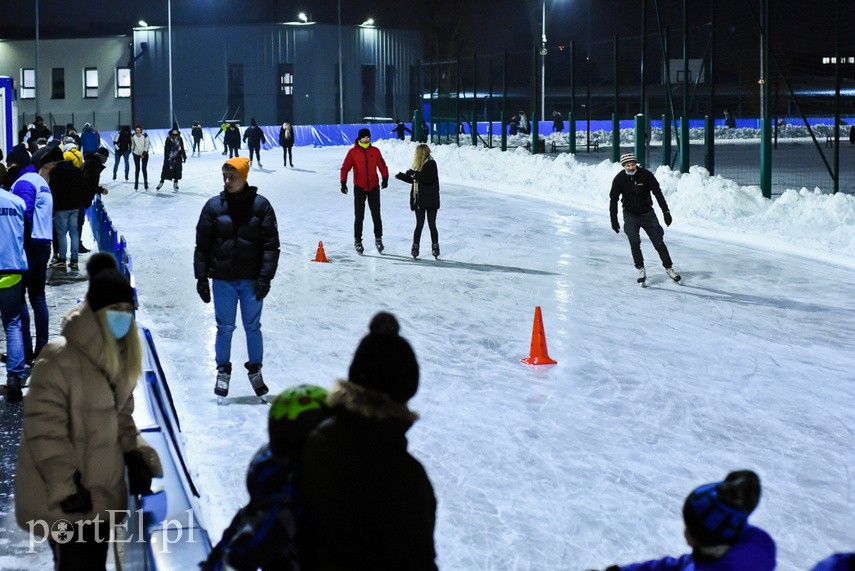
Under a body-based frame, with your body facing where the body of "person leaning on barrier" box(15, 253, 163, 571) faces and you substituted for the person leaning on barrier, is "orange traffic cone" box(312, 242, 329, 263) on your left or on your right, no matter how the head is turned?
on your left

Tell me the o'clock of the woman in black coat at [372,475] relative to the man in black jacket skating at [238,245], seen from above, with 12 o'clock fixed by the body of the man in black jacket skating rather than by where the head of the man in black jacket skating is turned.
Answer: The woman in black coat is roughly at 12 o'clock from the man in black jacket skating.

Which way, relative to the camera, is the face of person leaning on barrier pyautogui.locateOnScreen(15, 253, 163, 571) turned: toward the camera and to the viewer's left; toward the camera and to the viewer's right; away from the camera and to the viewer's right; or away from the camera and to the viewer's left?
toward the camera and to the viewer's right

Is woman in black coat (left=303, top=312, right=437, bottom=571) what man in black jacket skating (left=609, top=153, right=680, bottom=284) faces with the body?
yes

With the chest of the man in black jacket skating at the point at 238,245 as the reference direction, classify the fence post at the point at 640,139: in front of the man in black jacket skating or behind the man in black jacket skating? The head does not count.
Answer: behind

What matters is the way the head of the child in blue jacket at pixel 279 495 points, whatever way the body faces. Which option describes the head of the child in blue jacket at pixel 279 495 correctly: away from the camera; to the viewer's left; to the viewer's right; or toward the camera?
away from the camera

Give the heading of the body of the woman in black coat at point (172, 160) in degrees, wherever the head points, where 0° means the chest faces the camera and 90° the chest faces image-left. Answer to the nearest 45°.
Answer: approximately 0°
